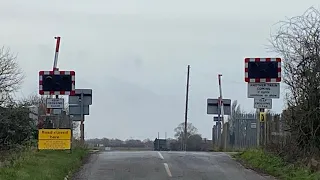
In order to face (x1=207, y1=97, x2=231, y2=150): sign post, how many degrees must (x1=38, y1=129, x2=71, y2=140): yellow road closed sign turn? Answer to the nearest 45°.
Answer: approximately 135° to its left

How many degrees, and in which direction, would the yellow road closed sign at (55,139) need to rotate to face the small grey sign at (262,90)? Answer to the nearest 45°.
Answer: approximately 90° to its left

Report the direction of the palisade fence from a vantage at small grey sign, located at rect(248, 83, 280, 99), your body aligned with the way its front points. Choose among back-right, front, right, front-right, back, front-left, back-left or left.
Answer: back

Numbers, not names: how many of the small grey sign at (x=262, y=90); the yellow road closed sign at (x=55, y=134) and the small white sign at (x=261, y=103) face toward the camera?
3

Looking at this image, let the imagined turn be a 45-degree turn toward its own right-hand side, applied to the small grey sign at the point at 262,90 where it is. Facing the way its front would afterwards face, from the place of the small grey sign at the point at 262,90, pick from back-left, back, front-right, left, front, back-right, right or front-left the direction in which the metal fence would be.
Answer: back-right

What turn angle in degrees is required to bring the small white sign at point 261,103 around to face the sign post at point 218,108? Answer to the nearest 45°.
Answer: approximately 180°

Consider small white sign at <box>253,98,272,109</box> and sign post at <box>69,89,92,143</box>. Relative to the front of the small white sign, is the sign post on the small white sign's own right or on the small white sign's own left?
on the small white sign's own right

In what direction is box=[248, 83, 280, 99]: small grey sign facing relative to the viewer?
toward the camera

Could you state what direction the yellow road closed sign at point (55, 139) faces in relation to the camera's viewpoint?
facing the viewer
